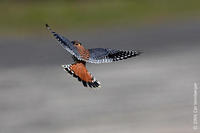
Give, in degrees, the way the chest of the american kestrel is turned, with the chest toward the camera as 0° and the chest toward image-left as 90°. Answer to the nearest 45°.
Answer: approximately 180°
